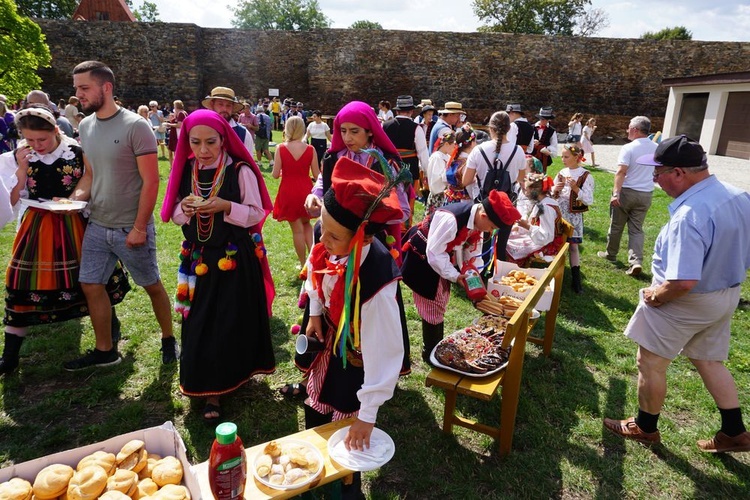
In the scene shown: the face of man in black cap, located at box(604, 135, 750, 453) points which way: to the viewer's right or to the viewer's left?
to the viewer's left

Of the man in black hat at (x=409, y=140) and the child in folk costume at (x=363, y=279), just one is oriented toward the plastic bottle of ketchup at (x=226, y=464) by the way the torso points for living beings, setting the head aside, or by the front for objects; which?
the child in folk costume

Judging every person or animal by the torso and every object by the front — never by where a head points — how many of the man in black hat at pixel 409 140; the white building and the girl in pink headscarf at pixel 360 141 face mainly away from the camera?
1

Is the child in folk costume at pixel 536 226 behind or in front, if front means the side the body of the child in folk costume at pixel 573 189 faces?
in front

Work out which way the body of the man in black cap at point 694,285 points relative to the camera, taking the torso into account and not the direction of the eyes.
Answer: to the viewer's left

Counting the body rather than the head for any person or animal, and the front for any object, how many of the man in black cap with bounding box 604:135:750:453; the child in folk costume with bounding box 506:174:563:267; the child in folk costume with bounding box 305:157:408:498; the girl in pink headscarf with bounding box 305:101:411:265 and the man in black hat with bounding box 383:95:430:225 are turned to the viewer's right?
0

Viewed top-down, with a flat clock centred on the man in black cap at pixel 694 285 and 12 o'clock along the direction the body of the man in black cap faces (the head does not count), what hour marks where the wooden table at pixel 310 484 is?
The wooden table is roughly at 10 o'clock from the man in black cap.

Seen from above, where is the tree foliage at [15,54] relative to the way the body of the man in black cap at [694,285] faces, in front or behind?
in front

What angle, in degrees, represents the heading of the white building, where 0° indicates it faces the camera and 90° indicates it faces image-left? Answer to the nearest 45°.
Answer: approximately 45°

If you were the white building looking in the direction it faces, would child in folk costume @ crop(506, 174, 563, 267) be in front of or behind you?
in front

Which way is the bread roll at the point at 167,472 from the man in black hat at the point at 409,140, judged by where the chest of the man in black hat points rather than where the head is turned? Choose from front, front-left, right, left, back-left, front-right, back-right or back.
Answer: back
